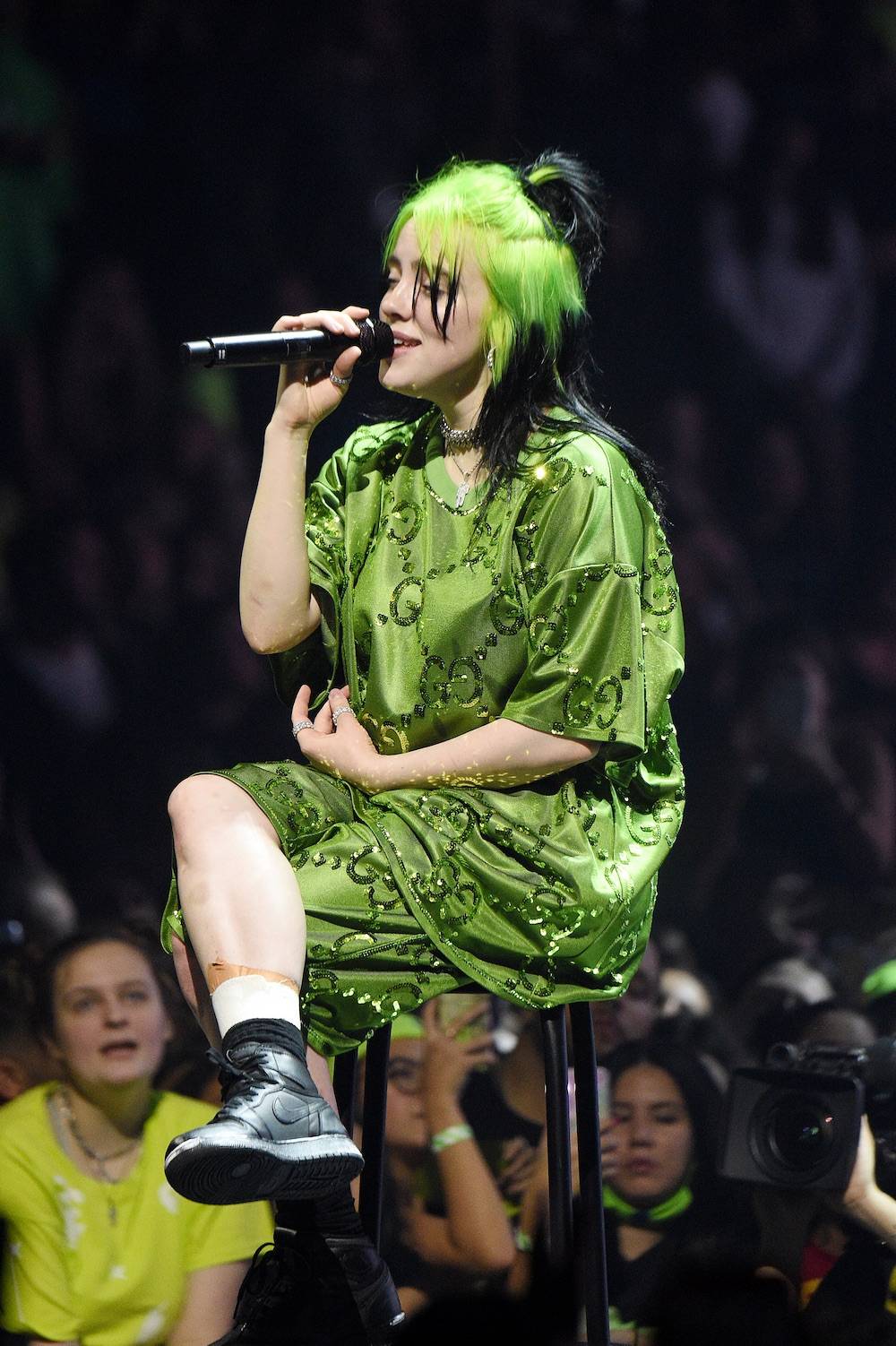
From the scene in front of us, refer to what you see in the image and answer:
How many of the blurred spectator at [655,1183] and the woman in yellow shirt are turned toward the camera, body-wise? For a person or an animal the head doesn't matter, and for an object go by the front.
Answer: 2

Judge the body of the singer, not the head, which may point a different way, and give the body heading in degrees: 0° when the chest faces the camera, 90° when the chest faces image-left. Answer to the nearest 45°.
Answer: approximately 45°
